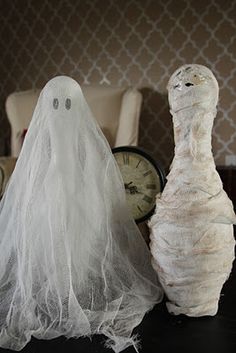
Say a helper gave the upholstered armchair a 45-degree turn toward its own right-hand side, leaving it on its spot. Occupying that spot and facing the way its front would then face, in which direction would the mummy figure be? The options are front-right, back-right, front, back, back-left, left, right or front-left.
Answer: front-left

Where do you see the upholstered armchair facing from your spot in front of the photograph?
facing the viewer

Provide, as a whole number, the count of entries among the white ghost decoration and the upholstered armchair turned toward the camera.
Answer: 2

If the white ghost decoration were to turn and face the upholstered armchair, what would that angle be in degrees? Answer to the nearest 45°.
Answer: approximately 180°

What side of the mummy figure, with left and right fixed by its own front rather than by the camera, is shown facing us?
front

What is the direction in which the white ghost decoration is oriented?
toward the camera

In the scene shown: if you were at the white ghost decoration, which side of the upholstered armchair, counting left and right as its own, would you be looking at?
front
